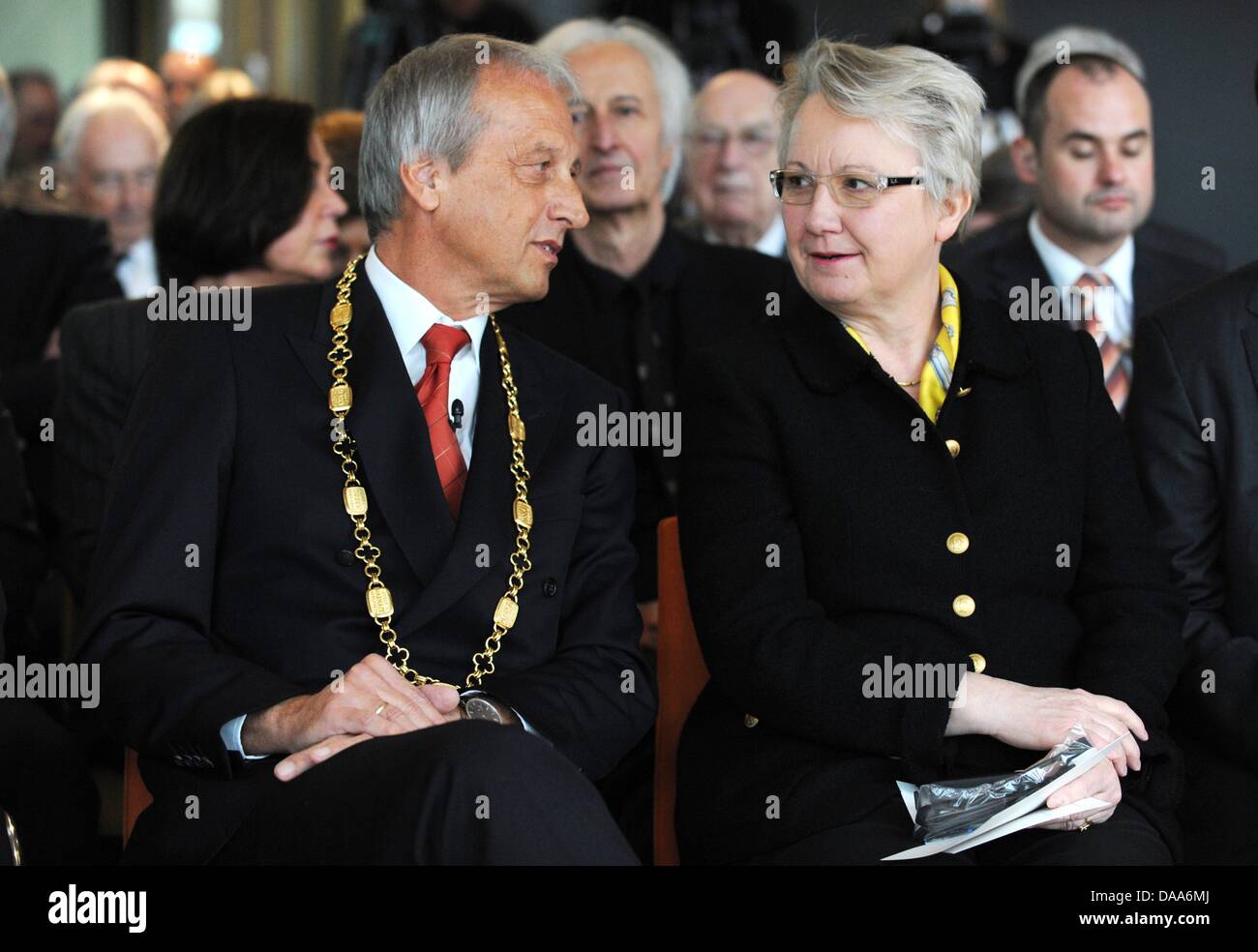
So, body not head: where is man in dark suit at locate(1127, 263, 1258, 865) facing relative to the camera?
toward the camera

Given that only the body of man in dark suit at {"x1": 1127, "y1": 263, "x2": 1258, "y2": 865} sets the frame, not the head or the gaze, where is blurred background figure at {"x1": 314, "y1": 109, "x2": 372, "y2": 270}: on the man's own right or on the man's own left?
on the man's own right

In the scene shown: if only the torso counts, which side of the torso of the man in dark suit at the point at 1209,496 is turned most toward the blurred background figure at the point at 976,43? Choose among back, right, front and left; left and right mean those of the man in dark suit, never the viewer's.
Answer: back

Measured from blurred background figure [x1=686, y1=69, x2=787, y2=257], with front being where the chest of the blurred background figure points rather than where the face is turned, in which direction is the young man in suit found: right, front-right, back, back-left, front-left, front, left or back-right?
front-left

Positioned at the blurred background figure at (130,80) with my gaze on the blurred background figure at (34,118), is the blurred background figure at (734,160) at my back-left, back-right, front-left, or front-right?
back-left

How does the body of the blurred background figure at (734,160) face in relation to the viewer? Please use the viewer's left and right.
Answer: facing the viewer

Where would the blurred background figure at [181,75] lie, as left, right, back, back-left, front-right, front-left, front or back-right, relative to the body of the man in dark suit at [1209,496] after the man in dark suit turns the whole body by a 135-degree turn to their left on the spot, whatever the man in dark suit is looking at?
left

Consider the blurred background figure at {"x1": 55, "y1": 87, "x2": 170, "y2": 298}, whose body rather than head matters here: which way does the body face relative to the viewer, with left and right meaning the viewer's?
facing the viewer and to the right of the viewer

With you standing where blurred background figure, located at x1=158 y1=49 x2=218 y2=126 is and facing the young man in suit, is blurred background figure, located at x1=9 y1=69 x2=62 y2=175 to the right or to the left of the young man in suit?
right

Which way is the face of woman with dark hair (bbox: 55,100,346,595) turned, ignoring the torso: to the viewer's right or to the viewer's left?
to the viewer's right

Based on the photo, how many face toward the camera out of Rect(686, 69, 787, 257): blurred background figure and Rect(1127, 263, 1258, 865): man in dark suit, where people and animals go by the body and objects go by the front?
2

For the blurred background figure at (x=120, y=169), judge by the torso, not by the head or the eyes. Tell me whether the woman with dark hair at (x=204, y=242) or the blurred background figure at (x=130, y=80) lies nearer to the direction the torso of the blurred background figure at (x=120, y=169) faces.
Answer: the woman with dark hair

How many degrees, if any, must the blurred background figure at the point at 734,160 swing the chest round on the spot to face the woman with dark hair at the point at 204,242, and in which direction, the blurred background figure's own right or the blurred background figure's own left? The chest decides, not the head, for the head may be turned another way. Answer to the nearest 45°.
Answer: approximately 45° to the blurred background figure's own right

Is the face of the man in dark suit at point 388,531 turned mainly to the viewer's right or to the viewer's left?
to the viewer's right
